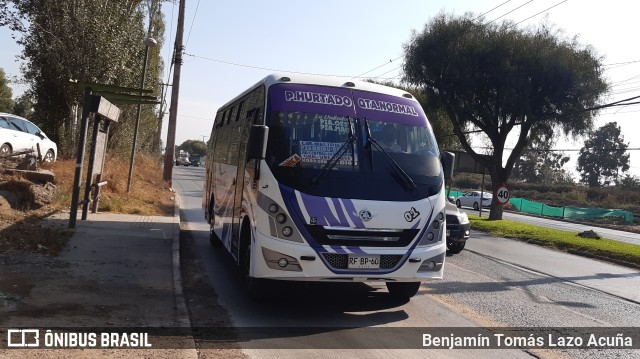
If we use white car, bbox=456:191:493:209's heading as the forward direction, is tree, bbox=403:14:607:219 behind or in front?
behind

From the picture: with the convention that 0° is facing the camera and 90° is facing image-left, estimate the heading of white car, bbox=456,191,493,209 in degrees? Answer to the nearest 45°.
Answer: approximately 135°

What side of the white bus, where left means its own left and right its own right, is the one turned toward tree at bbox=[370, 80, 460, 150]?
back

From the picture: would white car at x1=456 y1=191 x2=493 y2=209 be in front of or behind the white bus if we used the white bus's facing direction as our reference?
behind

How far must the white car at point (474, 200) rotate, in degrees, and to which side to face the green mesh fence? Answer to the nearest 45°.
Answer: approximately 135° to its right

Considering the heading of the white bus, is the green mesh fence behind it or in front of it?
behind

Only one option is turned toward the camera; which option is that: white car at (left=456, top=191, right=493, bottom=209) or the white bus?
the white bus

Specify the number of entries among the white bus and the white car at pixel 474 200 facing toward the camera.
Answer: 1

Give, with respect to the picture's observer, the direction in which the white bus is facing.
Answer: facing the viewer
